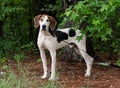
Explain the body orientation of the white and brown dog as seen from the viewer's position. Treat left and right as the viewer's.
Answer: facing the viewer and to the left of the viewer
